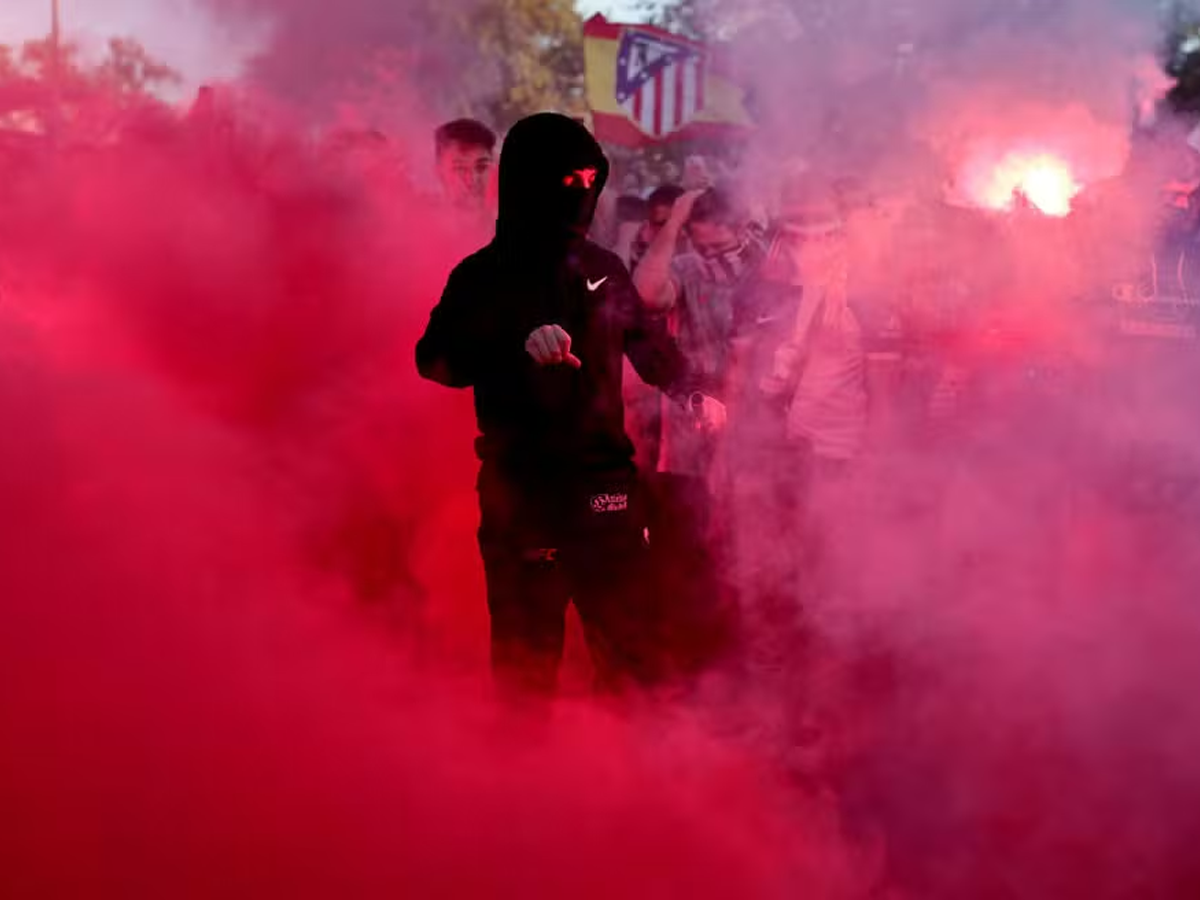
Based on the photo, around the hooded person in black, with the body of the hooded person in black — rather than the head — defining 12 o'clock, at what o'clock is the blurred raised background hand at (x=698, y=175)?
The blurred raised background hand is roughly at 8 o'clock from the hooded person in black.

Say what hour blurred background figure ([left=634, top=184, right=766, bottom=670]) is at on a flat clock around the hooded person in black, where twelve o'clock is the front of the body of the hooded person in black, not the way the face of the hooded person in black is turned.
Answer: The blurred background figure is roughly at 8 o'clock from the hooded person in black.

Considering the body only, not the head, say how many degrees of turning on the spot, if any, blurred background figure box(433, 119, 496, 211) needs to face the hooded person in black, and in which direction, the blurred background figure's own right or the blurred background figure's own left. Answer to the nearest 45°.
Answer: approximately 45° to the blurred background figure's own right

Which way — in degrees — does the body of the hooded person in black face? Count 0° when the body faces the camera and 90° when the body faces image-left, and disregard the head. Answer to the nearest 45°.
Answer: approximately 315°

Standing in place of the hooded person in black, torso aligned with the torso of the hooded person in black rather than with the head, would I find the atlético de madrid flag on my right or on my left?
on my left

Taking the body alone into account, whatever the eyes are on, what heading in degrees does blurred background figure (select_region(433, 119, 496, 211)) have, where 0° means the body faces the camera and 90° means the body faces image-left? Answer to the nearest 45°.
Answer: approximately 315°

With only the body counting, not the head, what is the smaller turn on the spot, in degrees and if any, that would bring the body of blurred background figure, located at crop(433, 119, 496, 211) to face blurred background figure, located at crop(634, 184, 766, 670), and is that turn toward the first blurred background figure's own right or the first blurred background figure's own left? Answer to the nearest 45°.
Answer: approximately 45° to the first blurred background figure's own left
